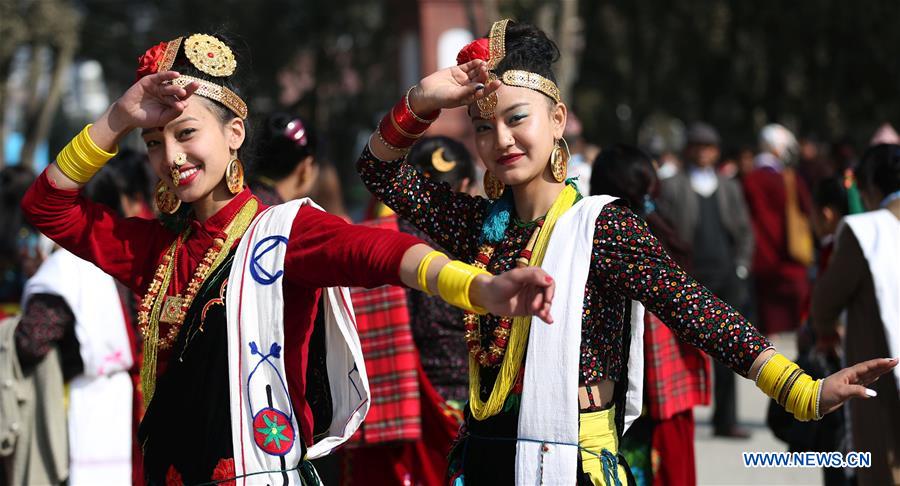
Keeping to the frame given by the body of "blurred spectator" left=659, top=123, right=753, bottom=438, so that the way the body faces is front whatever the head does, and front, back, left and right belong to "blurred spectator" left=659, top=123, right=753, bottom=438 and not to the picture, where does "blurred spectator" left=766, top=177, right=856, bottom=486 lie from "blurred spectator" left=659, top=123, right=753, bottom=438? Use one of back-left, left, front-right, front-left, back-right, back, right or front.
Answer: front

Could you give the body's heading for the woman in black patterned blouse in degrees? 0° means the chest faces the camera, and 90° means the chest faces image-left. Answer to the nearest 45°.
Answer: approximately 45°

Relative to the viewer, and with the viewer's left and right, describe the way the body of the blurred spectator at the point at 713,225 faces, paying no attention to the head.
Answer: facing the viewer

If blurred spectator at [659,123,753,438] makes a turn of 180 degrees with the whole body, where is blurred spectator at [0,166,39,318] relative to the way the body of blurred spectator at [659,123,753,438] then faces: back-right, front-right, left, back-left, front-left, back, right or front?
back-left

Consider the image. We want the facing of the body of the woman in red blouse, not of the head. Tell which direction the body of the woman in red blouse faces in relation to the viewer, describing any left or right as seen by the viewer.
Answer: facing the viewer and to the left of the viewer

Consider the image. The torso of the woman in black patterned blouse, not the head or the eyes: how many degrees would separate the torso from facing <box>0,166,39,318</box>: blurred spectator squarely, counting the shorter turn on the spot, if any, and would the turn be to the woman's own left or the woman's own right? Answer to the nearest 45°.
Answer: approximately 90° to the woman's own right
